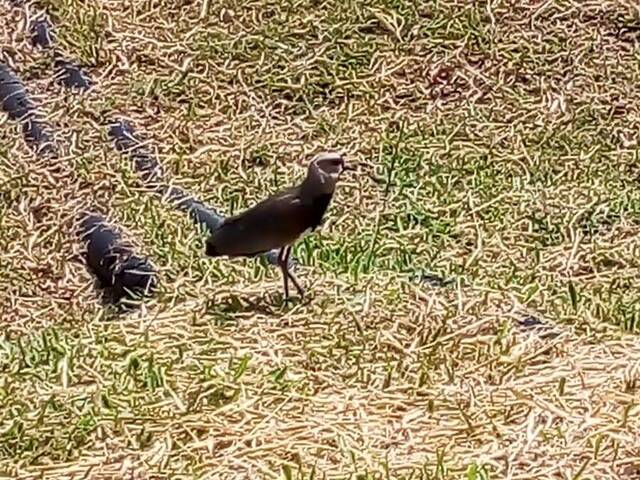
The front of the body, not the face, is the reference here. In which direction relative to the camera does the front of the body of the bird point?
to the viewer's right
